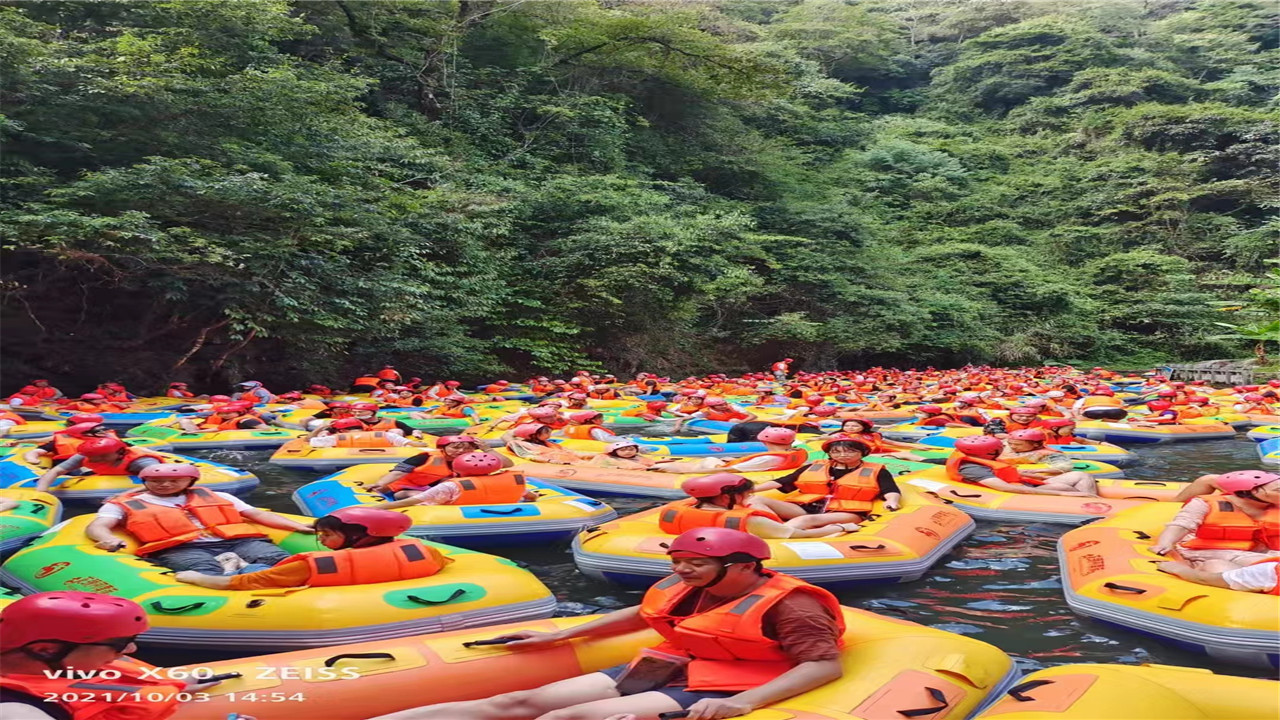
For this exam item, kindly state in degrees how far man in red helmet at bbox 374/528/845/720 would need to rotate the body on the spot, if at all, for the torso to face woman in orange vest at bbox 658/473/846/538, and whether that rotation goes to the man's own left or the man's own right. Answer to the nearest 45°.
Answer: approximately 135° to the man's own right

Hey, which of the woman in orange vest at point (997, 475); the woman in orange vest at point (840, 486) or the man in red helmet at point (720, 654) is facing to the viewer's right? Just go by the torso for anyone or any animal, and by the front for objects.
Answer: the woman in orange vest at point (997, 475)

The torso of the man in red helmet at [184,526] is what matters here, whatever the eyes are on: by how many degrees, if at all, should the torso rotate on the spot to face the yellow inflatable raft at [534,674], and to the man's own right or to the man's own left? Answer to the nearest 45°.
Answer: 0° — they already face it

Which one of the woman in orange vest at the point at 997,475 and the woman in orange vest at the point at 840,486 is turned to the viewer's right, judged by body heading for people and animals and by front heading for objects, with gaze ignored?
the woman in orange vest at the point at 997,475

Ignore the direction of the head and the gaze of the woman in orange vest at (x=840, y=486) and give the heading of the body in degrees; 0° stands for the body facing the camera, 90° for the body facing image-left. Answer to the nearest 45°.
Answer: approximately 45°

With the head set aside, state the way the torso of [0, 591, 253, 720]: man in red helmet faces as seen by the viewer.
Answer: to the viewer's right

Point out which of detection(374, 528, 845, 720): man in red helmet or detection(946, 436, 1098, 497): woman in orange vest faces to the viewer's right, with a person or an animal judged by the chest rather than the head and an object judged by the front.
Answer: the woman in orange vest

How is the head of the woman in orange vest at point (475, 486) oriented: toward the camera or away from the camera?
away from the camera
